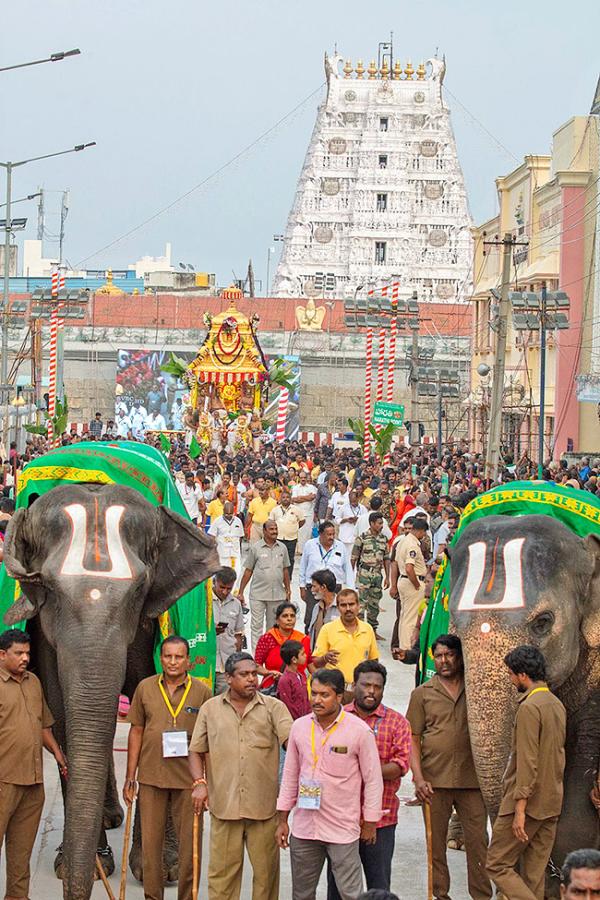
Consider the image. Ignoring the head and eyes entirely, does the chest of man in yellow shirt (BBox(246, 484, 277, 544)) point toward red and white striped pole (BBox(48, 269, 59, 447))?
no

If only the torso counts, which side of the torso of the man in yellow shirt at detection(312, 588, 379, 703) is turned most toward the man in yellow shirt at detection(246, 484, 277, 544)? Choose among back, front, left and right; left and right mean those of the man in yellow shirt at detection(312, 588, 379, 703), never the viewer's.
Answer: back

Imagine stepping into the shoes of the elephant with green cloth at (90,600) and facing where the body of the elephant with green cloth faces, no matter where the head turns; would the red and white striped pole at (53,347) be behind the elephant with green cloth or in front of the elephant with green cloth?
behind

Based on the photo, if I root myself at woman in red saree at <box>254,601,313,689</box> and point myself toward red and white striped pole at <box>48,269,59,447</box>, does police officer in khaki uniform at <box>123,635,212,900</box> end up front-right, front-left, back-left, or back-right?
back-left

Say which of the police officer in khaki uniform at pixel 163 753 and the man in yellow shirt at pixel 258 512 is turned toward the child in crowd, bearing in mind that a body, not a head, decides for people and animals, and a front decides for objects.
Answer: the man in yellow shirt

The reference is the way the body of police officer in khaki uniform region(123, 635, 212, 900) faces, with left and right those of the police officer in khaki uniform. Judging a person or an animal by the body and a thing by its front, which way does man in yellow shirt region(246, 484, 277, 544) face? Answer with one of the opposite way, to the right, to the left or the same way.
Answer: the same way

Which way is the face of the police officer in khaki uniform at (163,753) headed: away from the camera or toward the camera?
toward the camera

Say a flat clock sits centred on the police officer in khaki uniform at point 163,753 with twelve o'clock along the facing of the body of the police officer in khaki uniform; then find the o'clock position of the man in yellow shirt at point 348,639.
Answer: The man in yellow shirt is roughly at 7 o'clock from the police officer in khaki uniform.

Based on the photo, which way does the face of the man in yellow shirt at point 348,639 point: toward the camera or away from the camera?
toward the camera

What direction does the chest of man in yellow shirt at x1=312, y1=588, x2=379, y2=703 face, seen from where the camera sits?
toward the camera

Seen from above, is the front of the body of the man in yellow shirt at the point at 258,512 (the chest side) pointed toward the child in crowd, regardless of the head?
yes

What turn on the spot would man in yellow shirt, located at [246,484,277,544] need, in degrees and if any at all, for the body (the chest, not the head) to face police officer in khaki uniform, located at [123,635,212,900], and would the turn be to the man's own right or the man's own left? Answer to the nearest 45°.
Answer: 0° — they already face them

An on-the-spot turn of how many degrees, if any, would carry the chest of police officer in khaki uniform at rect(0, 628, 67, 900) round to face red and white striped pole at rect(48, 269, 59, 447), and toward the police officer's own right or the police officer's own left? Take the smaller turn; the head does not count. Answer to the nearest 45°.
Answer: approximately 135° to the police officer's own left

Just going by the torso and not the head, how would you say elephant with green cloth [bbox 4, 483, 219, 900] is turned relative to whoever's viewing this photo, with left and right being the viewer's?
facing the viewer

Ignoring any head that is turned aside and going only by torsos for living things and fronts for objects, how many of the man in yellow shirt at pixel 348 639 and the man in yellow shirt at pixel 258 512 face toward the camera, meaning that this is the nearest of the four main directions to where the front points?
2

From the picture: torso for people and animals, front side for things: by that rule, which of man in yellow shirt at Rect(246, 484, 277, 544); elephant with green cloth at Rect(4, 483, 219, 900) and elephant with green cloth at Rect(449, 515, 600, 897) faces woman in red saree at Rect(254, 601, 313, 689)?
the man in yellow shirt

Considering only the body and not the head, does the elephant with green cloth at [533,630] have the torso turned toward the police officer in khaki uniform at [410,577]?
no

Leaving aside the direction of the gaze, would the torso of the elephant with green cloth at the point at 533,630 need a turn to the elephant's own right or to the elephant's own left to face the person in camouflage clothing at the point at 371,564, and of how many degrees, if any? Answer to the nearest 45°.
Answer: approximately 135° to the elephant's own right

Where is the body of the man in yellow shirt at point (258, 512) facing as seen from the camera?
toward the camera
